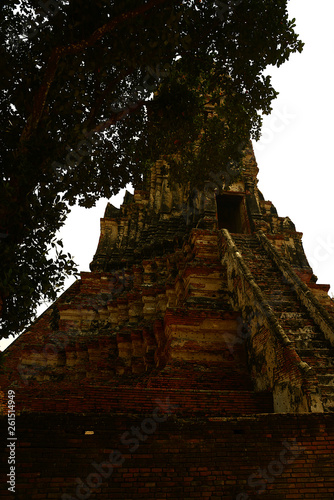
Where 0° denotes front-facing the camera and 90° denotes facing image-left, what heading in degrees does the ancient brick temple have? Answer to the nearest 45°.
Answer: approximately 315°
